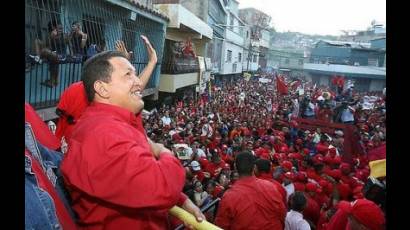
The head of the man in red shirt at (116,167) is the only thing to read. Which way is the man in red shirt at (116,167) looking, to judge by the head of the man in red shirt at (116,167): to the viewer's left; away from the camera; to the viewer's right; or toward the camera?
to the viewer's right

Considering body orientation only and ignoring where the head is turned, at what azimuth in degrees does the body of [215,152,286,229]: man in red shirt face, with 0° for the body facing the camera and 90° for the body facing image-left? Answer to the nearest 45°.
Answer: approximately 180°

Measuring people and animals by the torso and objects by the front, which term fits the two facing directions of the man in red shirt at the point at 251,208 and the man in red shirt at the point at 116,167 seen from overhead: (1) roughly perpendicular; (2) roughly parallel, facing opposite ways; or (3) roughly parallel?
roughly perpendicular

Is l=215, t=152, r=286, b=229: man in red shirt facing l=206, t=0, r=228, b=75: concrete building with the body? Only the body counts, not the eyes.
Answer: yes

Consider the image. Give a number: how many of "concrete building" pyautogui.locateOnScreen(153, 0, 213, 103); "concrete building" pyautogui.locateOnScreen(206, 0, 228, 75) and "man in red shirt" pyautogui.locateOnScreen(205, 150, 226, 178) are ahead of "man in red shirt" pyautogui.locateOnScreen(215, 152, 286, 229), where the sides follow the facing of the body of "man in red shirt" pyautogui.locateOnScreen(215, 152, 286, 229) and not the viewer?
3

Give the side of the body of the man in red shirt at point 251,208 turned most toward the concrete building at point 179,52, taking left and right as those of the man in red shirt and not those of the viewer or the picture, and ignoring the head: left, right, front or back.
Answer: front

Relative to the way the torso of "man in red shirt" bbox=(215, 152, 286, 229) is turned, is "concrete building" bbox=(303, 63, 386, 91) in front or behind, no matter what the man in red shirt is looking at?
in front

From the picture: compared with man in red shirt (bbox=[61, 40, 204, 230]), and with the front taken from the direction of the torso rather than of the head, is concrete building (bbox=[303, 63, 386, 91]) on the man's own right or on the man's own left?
on the man's own left

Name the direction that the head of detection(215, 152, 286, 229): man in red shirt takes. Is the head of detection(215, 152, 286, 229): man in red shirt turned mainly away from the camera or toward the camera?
away from the camera

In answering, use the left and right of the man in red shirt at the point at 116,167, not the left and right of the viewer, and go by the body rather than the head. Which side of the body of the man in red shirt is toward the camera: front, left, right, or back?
right
